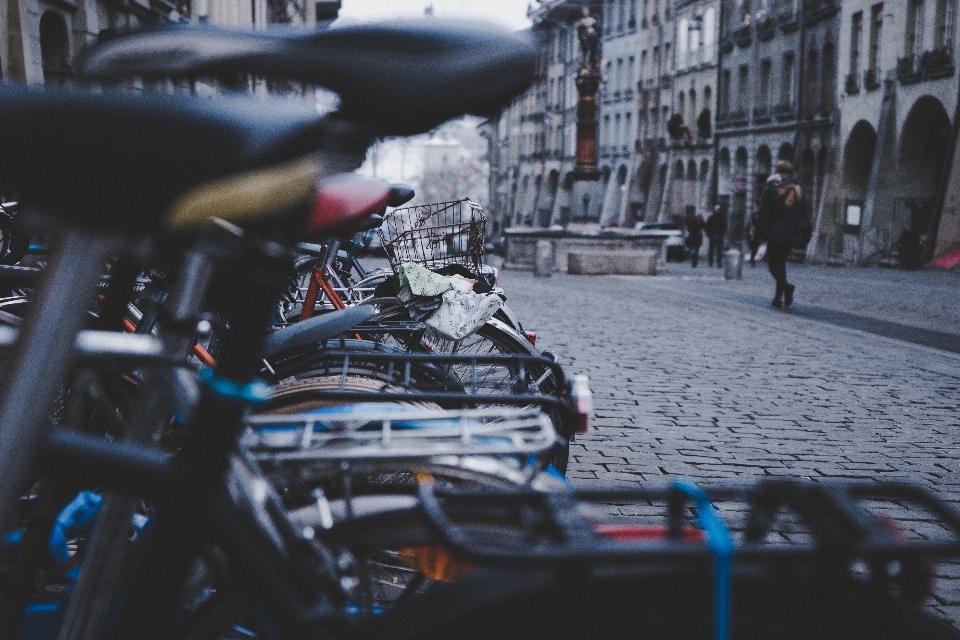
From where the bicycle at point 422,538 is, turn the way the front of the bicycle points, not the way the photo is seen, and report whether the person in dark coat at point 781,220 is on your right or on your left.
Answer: on your right

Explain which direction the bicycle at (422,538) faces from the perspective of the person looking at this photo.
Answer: facing to the left of the viewer

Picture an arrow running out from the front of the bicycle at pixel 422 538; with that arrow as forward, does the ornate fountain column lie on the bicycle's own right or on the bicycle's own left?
on the bicycle's own right

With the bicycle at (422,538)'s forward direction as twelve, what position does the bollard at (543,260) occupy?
The bollard is roughly at 3 o'clock from the bicycle.

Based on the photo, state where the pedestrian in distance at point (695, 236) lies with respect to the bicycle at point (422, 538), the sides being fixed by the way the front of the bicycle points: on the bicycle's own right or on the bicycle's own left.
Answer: on the bicycle's own right

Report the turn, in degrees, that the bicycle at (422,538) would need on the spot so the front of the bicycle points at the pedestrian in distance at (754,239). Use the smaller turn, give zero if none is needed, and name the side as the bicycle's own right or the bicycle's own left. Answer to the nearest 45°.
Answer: approximately 90° to the bicycle's own right

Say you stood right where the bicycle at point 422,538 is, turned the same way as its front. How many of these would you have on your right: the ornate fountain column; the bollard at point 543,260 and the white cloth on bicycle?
3

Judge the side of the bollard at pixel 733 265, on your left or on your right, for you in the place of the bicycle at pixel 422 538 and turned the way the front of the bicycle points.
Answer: on your right

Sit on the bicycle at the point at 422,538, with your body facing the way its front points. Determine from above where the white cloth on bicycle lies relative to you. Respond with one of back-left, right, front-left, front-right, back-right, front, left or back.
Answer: right
